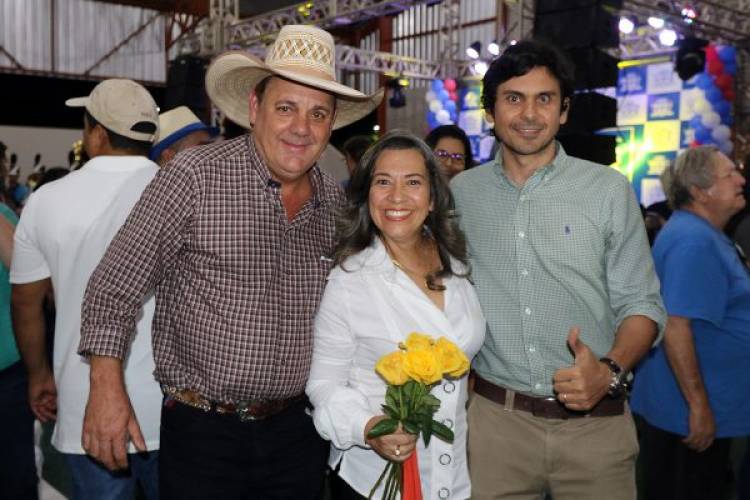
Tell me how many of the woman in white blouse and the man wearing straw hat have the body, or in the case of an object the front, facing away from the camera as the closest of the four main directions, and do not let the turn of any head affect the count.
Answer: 0

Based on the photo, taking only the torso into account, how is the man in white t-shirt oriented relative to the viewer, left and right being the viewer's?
facing away from the viewer and to the left of the viewer

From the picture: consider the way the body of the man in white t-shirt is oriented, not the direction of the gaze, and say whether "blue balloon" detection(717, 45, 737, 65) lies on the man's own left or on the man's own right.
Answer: on the man's own right

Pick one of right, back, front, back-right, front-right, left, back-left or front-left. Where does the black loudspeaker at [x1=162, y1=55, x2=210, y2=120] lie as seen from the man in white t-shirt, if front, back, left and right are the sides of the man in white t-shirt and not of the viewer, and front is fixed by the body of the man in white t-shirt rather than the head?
front-right

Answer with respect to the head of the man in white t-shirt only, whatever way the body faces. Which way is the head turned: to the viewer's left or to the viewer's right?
to the viewer's left

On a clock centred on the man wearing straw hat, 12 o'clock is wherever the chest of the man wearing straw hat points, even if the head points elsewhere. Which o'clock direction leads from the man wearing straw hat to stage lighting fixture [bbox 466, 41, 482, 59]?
The stage lighting fixture is roughly at 8 o'clock from the man wearing straw hat.

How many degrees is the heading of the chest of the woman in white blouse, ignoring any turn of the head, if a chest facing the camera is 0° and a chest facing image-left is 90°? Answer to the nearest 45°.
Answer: approximately 315°

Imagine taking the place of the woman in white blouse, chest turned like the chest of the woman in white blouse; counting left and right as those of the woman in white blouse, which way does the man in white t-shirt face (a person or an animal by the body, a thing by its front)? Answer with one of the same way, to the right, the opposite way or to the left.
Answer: the opposite way

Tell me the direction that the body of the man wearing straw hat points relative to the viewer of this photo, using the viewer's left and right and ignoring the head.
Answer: facing the viewer and to the right of the viewer

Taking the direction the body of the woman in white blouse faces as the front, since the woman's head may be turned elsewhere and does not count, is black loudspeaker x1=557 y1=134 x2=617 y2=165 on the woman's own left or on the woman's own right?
on the woman's own left
